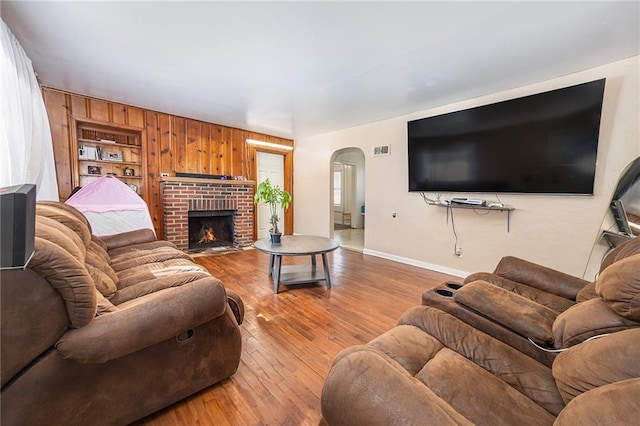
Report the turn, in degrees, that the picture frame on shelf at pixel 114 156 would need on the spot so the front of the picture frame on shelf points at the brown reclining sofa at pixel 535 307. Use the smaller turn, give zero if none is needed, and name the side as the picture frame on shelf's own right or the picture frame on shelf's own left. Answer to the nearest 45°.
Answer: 0° — it already faces it

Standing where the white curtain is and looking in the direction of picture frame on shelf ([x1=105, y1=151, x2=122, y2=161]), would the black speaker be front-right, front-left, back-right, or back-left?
back-right

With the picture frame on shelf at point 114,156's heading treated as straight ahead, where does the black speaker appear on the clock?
The black speaker is roughly at 12 o'clock from the picture frame on shelf.

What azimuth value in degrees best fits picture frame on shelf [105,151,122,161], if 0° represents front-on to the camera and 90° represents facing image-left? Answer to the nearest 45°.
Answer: approximately 0°

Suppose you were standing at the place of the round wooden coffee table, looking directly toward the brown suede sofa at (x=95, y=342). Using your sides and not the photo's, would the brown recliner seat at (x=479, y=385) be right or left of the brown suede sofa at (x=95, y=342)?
left

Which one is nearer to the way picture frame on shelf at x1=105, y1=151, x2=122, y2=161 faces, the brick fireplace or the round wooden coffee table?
the round wooden coffee table

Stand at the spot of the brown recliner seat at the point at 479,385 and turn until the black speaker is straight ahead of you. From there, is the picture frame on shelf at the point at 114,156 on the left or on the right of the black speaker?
right

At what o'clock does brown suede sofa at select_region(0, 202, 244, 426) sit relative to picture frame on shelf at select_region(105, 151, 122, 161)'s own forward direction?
The brown suede sofa is roughly at 12 o'clock from the picture frame on shelf.

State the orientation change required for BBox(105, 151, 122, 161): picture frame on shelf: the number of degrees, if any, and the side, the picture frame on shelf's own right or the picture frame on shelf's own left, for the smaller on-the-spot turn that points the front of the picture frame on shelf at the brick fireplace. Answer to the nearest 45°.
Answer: approximately 90° to the picture frame on shelf's own left

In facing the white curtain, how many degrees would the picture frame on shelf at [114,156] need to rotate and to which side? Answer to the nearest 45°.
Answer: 0° — it already faces it

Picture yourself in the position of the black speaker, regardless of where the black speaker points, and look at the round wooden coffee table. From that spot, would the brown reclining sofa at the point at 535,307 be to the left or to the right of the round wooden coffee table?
right
